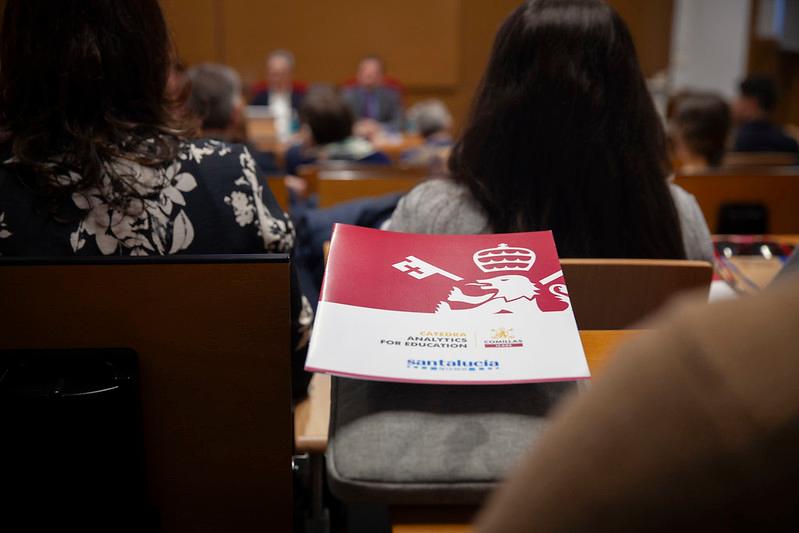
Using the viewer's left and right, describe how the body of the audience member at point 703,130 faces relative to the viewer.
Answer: facing away from the viewer

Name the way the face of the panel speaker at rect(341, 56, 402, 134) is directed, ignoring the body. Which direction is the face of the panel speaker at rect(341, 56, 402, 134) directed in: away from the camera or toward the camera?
toward the camera

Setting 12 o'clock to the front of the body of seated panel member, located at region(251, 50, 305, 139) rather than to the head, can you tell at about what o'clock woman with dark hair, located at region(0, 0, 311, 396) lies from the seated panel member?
The woman with dark hair is roughly at 12 o'clock from the seated panel member.

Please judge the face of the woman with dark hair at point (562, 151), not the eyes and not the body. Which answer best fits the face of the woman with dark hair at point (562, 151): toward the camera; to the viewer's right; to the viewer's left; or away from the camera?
away from the camera

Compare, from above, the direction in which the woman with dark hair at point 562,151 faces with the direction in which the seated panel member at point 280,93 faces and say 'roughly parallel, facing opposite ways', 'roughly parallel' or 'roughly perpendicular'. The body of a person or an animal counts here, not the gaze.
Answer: roughly parallel, facing opposite ways

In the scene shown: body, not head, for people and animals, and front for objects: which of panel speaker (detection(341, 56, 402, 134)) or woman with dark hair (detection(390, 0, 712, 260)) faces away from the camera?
the woman with dark hair

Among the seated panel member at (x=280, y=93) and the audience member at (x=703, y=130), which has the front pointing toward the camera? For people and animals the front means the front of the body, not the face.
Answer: the seated panel member at (x=280, y=93)

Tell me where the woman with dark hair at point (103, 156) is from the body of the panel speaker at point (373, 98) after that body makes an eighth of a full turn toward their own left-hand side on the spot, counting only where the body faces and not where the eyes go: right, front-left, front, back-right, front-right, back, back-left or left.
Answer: front-right

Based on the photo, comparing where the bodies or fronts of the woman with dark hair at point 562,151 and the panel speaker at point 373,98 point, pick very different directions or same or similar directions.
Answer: very different directions

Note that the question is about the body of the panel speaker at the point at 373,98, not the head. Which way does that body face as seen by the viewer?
toward the camera

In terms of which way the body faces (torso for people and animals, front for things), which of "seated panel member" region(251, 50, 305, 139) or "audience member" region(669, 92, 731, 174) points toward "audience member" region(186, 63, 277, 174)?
"seated panel member" region(251, 50, 305, 139)

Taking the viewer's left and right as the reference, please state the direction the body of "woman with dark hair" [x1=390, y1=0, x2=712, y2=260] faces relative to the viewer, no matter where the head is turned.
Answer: facing away from the viewer

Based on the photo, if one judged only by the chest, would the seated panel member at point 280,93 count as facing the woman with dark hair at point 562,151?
yes

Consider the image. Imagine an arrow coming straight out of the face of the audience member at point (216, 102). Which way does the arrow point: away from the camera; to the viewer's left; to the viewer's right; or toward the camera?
away from the camera

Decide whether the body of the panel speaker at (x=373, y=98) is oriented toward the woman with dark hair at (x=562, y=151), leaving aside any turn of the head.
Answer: yes
